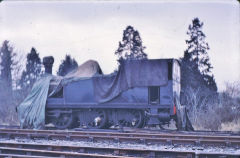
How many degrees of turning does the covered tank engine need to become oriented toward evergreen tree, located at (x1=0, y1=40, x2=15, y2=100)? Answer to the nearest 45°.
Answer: approximately 45° to its right

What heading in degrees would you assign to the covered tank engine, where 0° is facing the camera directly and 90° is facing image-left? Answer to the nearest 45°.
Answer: approximately 90°

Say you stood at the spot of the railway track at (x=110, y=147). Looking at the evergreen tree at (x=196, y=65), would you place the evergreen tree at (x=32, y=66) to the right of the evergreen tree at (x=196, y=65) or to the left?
left

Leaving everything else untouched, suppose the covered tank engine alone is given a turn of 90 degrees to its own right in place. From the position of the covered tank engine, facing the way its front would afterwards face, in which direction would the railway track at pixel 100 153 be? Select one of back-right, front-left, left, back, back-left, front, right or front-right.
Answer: back

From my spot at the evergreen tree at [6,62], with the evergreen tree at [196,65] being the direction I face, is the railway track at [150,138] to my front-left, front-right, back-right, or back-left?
front-right

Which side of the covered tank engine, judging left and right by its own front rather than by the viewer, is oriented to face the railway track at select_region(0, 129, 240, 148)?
left

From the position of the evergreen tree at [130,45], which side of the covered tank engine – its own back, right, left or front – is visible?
right

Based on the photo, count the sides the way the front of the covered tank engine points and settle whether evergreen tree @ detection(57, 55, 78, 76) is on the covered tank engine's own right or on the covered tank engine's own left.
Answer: on the covered tank engine's own right

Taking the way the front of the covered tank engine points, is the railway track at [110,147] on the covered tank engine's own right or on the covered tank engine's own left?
on the covered tank engine's own left
